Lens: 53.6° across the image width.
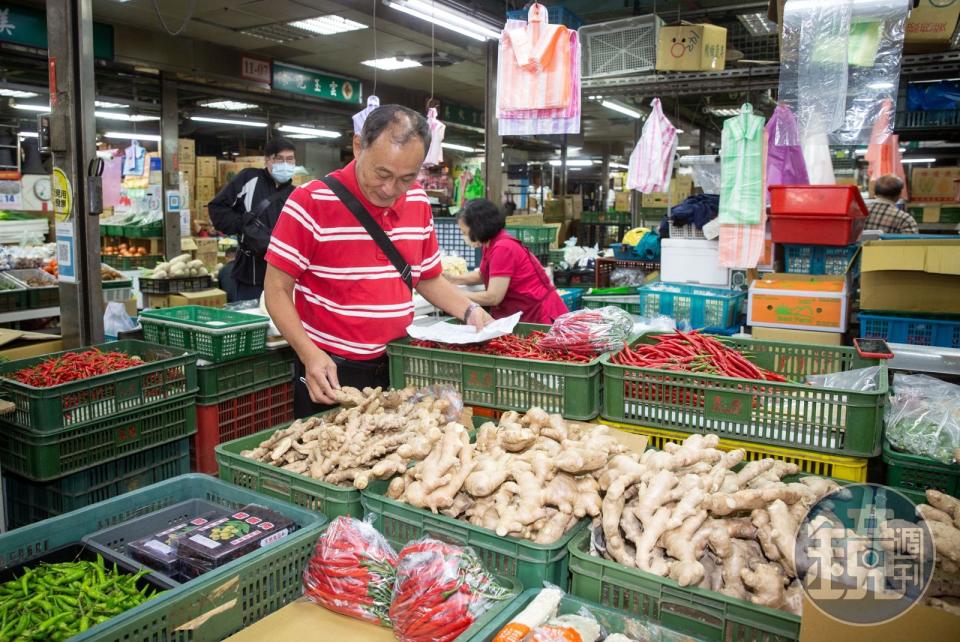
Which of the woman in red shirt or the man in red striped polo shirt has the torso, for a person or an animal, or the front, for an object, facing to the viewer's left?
the woman in red shirt

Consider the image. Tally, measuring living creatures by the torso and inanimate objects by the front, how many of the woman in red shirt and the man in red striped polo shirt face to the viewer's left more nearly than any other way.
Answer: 1

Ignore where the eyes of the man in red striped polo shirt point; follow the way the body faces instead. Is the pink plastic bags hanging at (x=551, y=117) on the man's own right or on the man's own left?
on the man's own left

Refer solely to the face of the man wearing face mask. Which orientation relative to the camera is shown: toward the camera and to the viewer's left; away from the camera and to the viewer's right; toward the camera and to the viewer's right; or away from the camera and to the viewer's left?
toward the camera and to the viewer's right

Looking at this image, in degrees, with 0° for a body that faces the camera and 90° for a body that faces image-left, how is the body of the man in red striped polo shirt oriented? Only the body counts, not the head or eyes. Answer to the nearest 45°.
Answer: approximately 315°

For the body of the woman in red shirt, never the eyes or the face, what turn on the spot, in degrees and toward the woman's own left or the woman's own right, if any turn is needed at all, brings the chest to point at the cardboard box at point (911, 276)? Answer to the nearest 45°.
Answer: approximately 180°

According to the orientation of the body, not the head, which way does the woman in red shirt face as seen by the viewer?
to the viewer's left

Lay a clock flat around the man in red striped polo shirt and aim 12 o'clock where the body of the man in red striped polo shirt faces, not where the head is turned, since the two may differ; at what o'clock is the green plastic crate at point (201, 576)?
The green plastic crate is roughly at 2 o'clock from the man in red striped polo shirt.

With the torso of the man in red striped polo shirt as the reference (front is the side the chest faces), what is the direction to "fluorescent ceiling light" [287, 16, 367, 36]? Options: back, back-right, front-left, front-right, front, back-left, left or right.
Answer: back-left

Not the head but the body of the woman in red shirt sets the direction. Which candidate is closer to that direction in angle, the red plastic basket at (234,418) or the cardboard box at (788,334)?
the red plastic basket

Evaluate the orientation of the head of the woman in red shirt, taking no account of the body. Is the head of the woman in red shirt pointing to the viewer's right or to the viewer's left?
to the viewer's left
